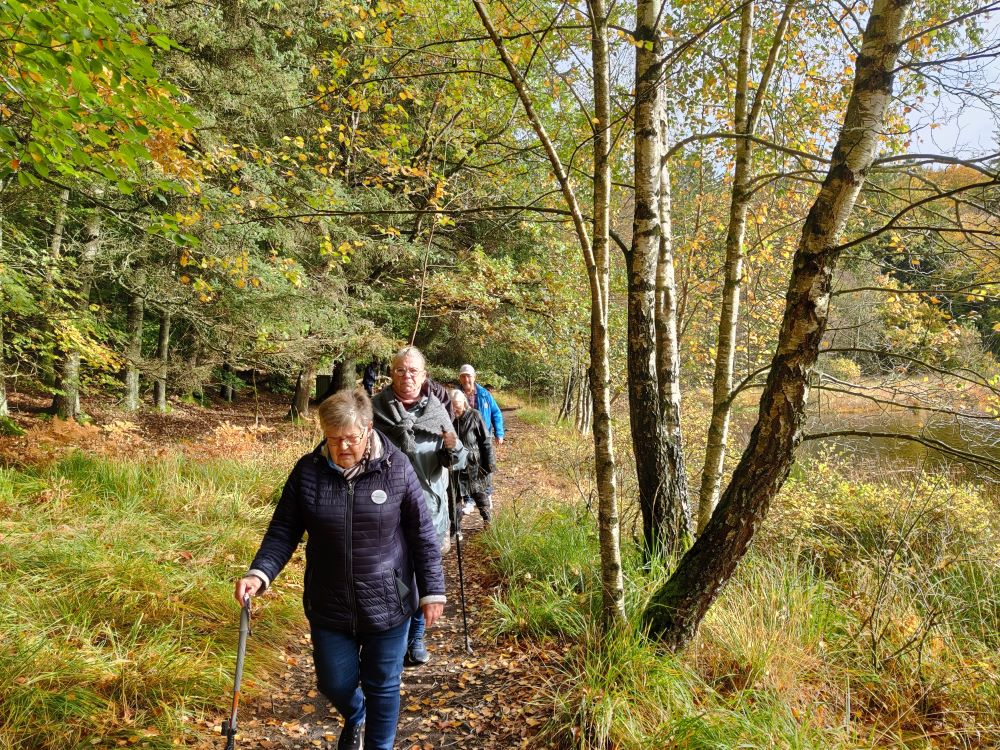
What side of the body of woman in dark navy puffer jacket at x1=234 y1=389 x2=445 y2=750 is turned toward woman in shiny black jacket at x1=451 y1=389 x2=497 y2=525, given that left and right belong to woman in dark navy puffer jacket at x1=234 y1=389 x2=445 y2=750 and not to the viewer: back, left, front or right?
back

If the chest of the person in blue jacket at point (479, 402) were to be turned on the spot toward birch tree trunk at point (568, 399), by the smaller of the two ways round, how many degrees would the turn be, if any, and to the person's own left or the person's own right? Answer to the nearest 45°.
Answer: approximately 180°

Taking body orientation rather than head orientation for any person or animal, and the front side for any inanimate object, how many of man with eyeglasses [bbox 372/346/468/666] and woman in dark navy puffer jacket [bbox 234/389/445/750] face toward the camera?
2

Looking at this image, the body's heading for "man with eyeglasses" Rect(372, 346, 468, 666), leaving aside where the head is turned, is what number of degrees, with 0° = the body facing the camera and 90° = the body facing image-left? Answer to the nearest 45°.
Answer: approximately 0°

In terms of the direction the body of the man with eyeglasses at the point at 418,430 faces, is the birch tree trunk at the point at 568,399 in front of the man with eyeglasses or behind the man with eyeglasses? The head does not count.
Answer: behind

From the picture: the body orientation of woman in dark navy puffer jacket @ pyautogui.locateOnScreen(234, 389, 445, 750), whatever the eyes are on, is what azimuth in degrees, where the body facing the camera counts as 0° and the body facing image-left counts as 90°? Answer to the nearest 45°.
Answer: approximately 0°

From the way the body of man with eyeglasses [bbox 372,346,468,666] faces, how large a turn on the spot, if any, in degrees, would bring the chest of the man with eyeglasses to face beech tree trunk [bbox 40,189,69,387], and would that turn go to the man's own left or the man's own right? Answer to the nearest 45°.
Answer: approximately 135° to the man's own right

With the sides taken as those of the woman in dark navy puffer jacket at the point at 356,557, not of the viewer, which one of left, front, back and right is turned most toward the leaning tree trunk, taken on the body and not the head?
left

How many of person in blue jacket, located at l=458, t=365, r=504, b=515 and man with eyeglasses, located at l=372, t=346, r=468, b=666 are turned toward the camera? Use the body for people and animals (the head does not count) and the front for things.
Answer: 2
